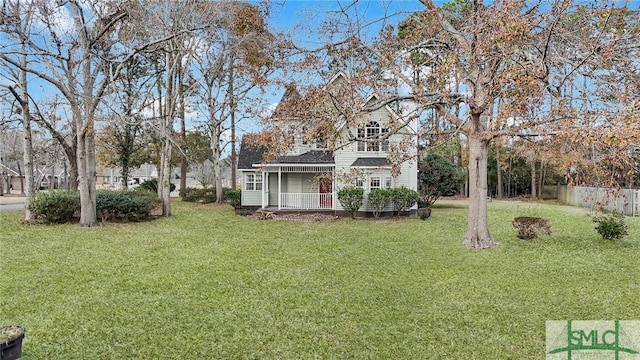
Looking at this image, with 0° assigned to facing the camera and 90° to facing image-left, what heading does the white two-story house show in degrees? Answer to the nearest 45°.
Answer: approximately 0°

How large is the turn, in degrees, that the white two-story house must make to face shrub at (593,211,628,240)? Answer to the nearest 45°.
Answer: approximately 45° to its left

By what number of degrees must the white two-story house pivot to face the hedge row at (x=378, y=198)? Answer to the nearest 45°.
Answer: approximately 45° to its left

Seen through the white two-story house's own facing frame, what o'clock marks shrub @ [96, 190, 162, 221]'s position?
The shrub is roughly at 2 o'clock from the white two-story house.

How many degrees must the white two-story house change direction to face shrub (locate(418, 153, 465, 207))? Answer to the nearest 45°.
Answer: approximately 90° to its left

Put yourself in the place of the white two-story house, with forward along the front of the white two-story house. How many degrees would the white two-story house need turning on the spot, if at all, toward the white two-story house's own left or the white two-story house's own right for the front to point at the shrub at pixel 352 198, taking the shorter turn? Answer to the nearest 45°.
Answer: approximately 45° to the white two-story house's own left

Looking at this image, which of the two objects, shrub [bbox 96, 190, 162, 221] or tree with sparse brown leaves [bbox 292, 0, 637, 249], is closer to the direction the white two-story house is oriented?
the tree with sparse brown leaves

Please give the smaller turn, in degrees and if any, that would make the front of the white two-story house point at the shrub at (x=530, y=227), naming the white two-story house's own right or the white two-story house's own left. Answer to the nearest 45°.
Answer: approximately 45° to the white two-story house's own left

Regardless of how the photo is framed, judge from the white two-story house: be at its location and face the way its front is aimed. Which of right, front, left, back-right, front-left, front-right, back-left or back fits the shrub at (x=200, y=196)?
back-right

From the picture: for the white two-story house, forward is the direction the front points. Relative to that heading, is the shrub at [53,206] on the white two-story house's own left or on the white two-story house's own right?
on the white two-story house's own right
